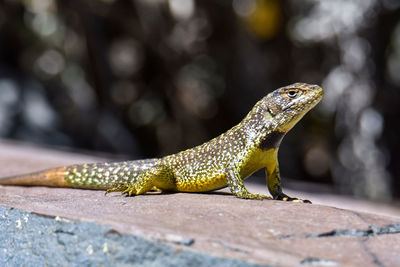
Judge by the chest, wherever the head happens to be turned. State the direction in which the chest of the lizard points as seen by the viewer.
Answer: to the viewer's right
